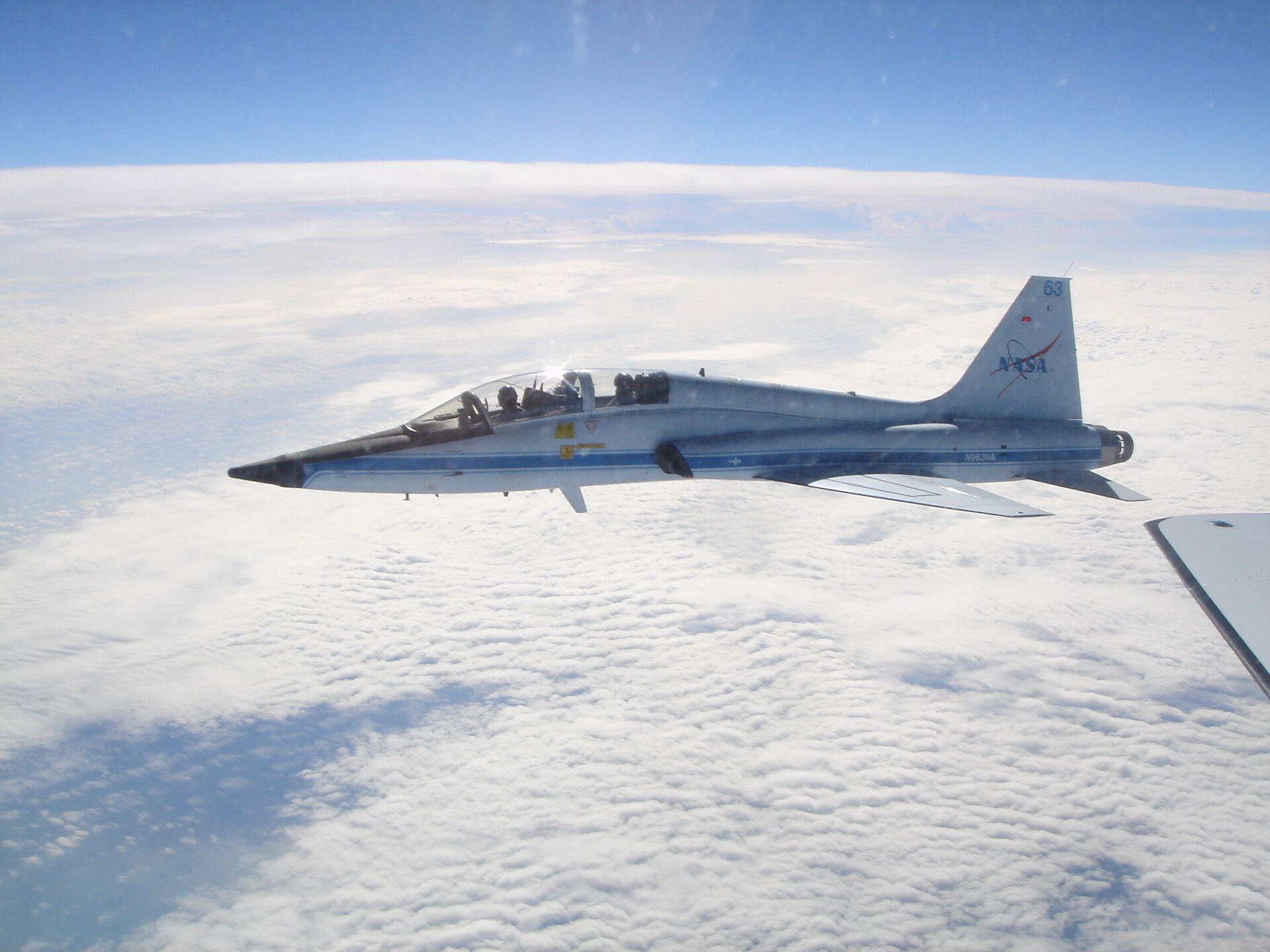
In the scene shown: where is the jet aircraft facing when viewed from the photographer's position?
facing to the left of the viewer

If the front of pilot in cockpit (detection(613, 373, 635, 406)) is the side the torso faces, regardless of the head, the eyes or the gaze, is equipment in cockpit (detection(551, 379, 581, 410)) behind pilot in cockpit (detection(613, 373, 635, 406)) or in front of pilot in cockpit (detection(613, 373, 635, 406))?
in front

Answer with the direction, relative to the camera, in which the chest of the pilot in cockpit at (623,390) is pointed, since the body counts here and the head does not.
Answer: to the viewer's left
